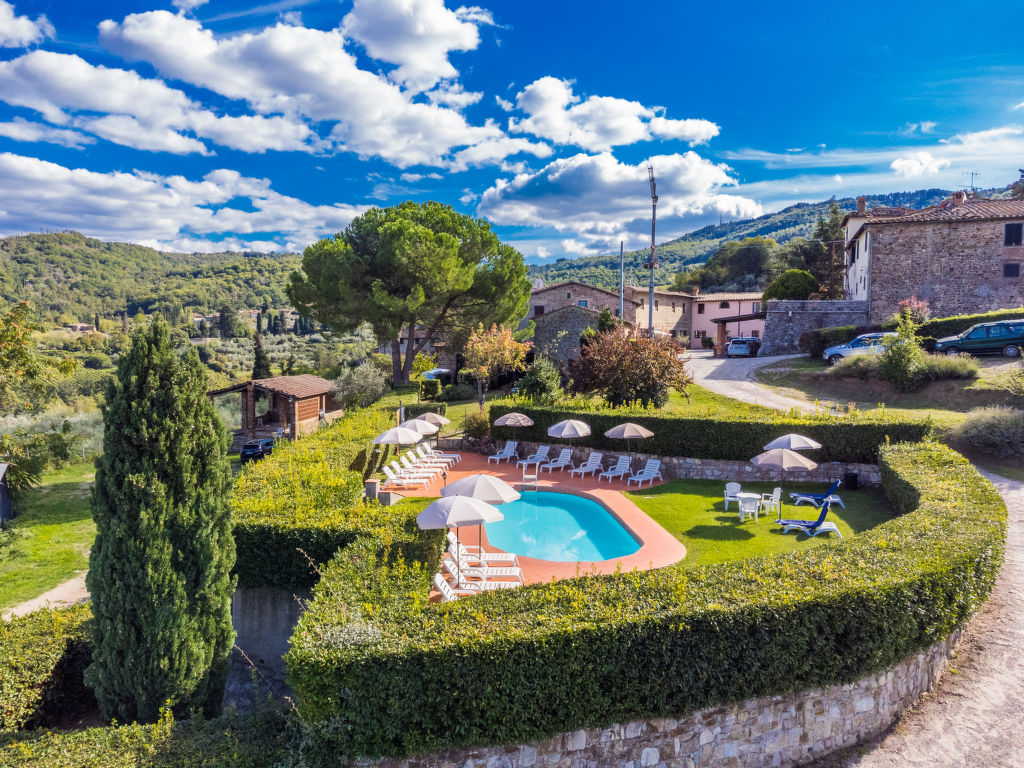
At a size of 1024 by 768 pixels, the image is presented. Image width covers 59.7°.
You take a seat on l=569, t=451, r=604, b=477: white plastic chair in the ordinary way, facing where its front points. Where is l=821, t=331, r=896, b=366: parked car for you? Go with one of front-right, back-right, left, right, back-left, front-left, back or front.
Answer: back

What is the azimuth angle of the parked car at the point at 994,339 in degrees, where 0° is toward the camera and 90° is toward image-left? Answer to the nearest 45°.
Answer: approximately 90°

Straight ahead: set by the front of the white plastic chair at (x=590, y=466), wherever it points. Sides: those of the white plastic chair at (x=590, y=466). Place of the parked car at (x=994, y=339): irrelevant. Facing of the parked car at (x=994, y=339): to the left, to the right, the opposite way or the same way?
to the right

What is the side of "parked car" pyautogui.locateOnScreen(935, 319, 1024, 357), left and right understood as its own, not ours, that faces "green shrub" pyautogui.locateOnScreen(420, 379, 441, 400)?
front

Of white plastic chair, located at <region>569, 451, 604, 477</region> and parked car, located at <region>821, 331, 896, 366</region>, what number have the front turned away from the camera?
0

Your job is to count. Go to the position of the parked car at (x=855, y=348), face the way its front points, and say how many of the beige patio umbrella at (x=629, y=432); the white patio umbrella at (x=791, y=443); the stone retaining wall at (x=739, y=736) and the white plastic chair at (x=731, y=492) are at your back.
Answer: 0

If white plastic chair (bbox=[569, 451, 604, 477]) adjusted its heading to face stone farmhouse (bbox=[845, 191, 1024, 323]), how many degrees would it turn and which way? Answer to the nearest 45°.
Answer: approximately 180°

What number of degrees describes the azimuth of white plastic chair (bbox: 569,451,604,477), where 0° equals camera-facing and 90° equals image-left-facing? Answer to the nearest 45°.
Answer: approximately 45°

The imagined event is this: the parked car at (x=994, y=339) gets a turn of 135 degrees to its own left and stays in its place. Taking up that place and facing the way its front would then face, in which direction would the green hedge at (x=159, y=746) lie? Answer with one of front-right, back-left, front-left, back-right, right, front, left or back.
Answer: front-right

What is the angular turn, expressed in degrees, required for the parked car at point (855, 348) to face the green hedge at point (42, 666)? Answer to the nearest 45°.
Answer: approximately 45° to its left

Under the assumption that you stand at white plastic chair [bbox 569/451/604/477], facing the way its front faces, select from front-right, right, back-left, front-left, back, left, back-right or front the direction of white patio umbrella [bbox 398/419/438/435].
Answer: front-right

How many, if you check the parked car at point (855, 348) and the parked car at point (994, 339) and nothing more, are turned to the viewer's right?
0

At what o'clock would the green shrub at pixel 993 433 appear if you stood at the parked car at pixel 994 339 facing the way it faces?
The green shrub is roughly at 9 o'clock from the parked car.

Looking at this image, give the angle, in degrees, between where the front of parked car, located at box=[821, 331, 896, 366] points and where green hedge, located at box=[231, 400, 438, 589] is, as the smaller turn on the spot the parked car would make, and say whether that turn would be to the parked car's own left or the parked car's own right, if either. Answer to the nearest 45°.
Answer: approximately 45° to the parked car's own left

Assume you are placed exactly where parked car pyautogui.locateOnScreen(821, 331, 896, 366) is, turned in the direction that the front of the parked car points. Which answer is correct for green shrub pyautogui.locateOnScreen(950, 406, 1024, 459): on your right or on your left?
on your left

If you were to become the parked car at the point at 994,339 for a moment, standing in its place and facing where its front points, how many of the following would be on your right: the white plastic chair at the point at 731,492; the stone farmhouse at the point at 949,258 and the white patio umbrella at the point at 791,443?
1

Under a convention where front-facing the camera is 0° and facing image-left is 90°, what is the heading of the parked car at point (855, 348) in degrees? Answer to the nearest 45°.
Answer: approximately 45°

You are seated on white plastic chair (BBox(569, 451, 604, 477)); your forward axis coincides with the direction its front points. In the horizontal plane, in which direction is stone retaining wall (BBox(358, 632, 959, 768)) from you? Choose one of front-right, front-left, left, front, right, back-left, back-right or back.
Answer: front-left
